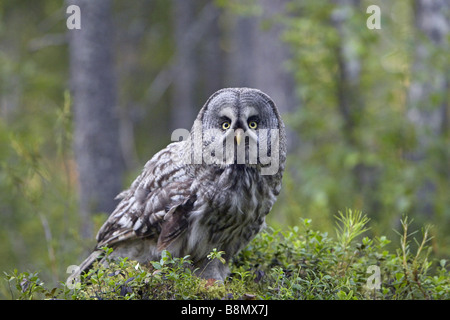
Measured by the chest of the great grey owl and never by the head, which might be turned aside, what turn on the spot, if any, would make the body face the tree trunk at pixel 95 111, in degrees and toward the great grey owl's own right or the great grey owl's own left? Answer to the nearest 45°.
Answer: approximately 135° to the great grey owl's own left

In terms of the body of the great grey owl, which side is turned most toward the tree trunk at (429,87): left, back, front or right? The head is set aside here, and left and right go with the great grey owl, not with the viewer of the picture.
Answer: left

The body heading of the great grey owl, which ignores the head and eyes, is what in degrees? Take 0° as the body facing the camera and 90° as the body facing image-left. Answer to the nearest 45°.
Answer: approximately 315°

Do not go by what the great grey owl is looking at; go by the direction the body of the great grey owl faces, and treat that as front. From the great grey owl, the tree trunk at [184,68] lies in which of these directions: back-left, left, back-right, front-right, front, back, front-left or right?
back-left
